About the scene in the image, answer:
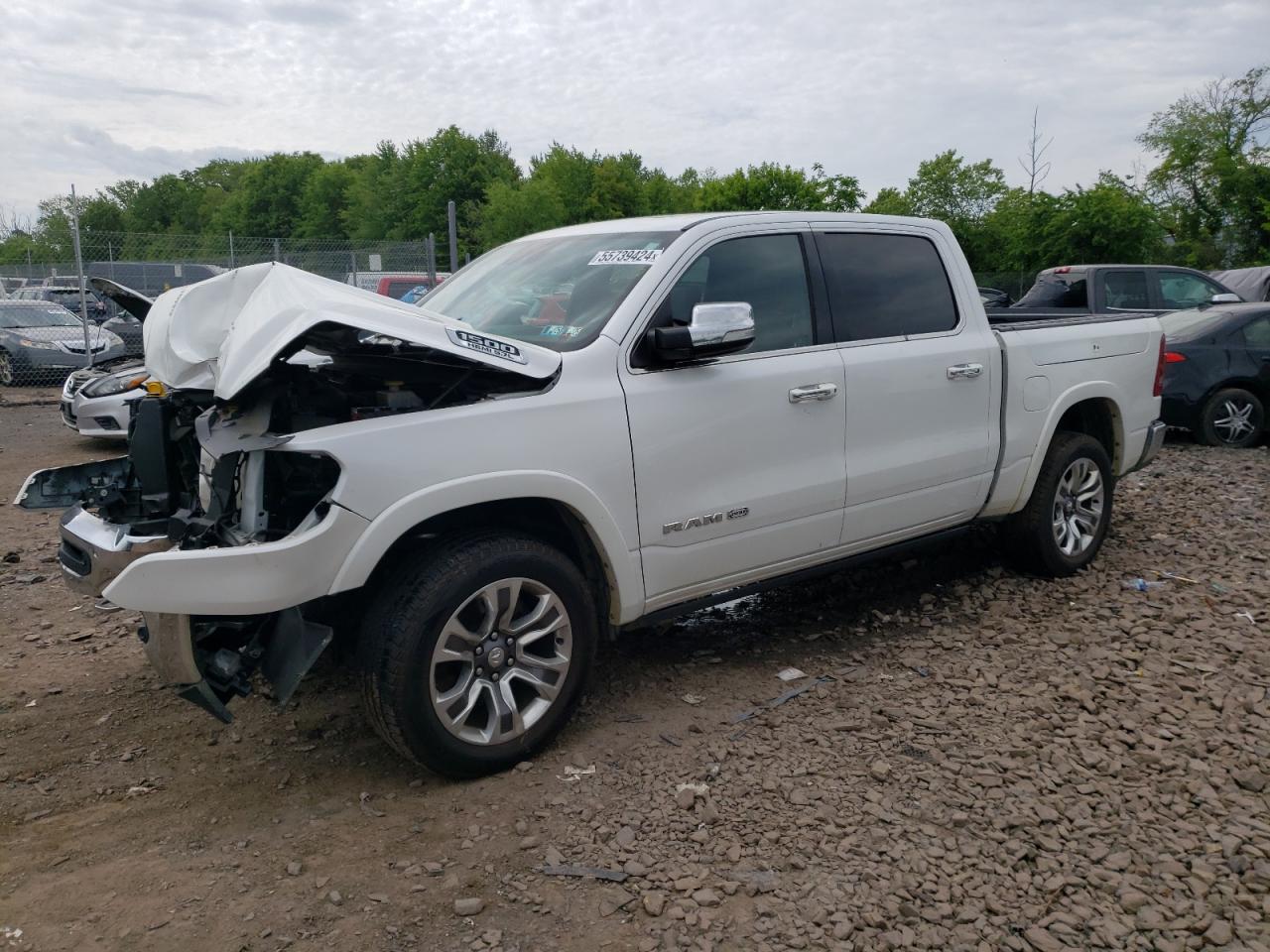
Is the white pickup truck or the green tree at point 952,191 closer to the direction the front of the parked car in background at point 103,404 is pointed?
the white pickup truck

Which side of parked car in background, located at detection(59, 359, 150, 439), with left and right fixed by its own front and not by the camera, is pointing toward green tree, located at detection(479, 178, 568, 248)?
back

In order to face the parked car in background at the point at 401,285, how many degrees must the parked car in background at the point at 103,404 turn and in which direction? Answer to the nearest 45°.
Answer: approximately 180°

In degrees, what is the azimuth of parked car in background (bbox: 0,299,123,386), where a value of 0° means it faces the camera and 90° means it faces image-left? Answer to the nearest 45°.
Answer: approximately 315°

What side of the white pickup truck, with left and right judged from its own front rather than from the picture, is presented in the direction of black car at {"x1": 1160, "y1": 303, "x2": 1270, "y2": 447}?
back

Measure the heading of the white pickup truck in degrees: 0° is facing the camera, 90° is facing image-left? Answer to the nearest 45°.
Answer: approximately 45°

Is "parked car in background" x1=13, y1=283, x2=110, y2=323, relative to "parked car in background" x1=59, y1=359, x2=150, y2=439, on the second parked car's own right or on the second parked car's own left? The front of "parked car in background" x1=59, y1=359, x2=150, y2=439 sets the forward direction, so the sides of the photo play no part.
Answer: on the second parked car's own right

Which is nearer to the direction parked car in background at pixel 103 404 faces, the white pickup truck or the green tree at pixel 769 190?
the white pickup truck
